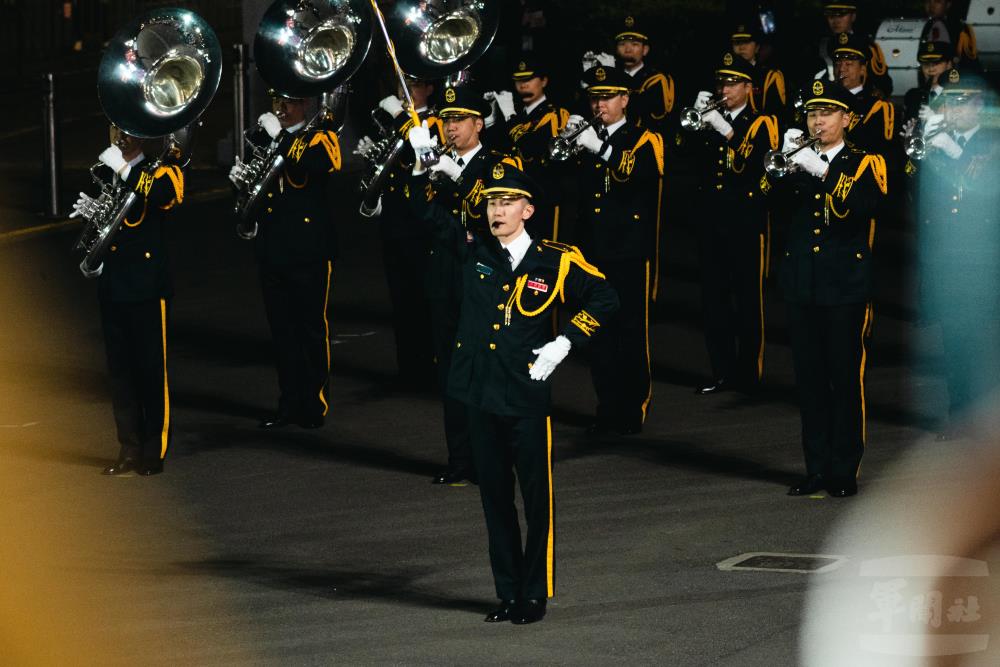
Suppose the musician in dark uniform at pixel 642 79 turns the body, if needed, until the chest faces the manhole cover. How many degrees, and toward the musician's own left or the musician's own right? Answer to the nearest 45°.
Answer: approximately 45° to the musician's own left

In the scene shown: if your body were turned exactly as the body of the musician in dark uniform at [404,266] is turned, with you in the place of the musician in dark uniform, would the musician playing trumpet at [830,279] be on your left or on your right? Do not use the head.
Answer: on your left

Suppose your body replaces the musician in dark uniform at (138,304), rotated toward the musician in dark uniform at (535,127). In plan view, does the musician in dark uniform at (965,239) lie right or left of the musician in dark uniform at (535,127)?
right

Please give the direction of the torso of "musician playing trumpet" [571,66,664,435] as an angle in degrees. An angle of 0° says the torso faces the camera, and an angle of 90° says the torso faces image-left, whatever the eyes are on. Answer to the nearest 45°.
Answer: approximately 45°

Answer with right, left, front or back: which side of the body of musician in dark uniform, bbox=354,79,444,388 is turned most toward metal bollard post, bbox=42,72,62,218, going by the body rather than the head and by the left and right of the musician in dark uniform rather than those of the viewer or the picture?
right

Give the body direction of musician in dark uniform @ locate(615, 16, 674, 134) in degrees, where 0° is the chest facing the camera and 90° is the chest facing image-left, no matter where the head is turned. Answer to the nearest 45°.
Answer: approximately 45°

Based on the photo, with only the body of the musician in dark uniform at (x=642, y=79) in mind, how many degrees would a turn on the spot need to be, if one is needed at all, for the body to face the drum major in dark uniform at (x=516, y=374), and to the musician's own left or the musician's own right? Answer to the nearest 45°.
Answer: approximately 45° to the musician's own left

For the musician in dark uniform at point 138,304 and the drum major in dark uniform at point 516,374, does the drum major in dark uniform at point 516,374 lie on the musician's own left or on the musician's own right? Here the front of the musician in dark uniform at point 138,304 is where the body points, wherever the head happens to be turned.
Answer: on the musician's own left
